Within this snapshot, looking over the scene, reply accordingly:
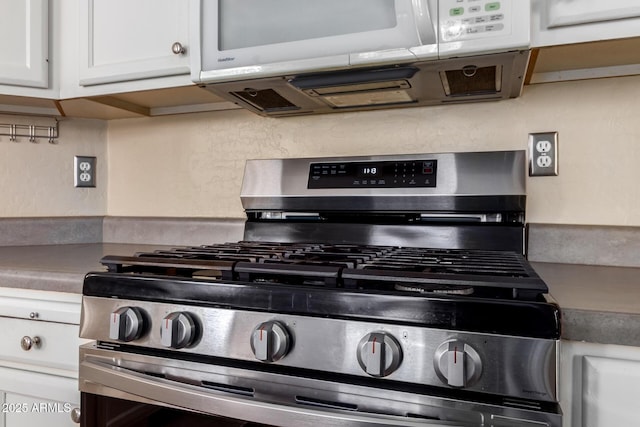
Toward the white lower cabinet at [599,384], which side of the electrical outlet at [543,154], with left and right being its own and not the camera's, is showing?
front

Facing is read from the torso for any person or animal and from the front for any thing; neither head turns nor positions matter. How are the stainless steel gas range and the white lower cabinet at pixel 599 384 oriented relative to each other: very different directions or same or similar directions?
same or similar directions

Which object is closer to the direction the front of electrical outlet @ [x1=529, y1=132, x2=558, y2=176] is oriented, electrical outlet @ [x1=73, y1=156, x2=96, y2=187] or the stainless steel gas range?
the stainless steel gas range

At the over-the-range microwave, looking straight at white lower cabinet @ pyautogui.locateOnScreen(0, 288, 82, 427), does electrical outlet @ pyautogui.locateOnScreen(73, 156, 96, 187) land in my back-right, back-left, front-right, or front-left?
front-right

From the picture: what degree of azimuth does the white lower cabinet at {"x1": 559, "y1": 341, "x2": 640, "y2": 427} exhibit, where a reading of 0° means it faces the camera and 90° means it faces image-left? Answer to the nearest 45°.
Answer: approximately 0°

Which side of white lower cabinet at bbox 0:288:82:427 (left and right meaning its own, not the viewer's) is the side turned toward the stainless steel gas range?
left

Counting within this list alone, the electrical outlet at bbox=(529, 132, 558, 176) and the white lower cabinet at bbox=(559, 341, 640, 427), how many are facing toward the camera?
2

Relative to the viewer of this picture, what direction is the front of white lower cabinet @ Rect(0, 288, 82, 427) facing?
facing the viewer and to the left of the viewer

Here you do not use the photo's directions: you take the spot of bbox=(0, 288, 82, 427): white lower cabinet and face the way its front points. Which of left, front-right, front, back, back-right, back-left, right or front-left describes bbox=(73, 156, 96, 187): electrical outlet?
back-right

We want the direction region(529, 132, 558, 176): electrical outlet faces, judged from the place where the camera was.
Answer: facing the viewer
